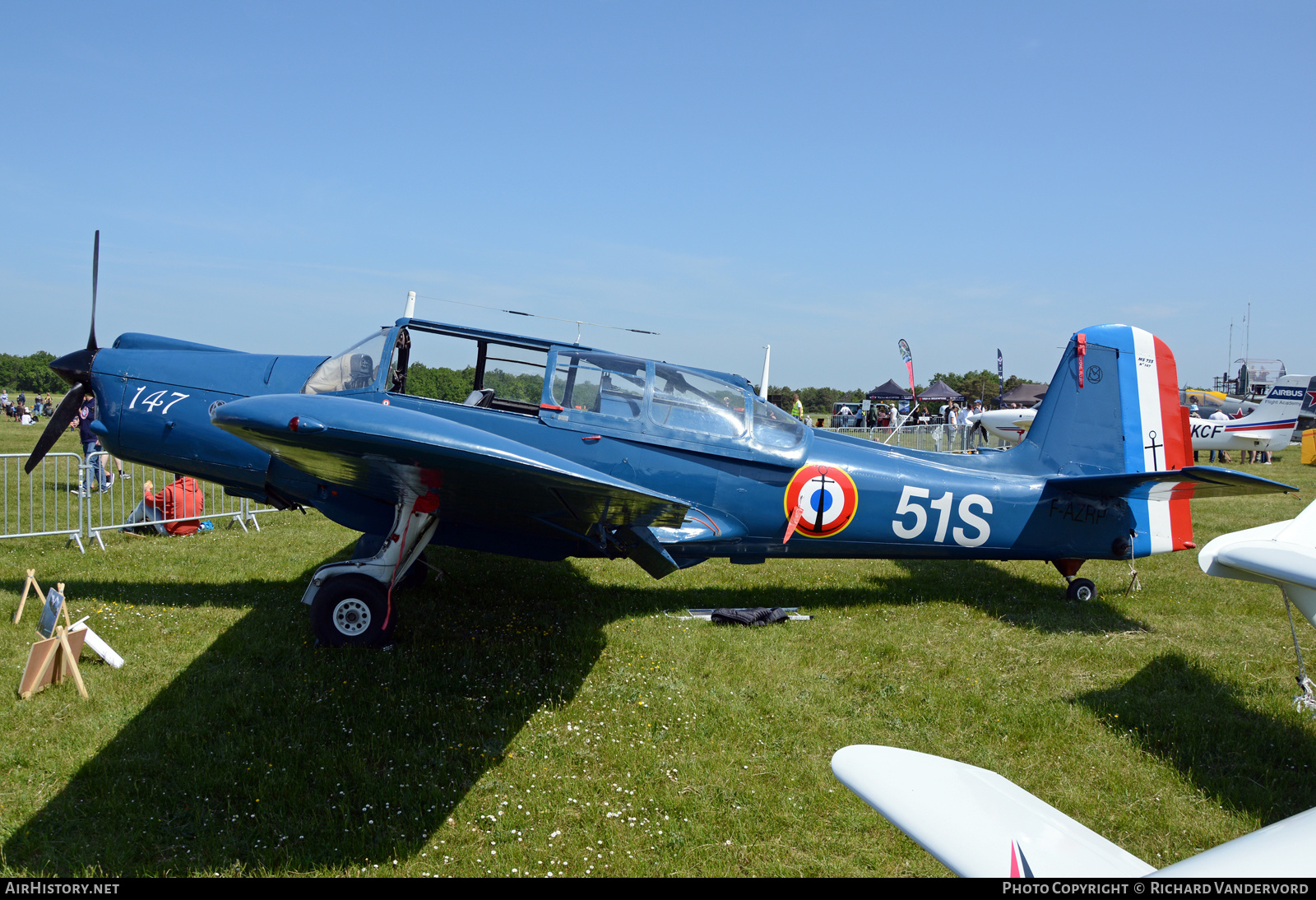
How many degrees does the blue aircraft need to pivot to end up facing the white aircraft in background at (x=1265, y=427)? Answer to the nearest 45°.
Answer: approximately 135° to its right

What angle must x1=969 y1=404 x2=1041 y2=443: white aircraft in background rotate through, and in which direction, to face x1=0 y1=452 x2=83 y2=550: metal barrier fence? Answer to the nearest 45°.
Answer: approximately 45° to its left

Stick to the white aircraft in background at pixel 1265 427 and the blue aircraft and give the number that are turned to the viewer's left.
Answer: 2

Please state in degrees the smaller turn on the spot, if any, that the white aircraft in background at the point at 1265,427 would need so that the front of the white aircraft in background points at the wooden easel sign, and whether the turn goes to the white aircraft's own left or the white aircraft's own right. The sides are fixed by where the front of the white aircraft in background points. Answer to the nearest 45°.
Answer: approximately 90° to the white aircraft's own left

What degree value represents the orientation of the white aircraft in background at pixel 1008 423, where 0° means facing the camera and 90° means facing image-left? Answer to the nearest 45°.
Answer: approximately 90°

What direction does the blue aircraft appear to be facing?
to the viewer's left

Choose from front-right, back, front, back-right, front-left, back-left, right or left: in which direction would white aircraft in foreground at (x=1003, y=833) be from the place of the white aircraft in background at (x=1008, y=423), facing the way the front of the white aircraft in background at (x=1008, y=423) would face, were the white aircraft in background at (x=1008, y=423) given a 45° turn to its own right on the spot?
back-left

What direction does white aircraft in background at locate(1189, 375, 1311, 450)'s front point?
to the viewer's left

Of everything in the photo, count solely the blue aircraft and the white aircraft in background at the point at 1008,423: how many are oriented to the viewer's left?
2
